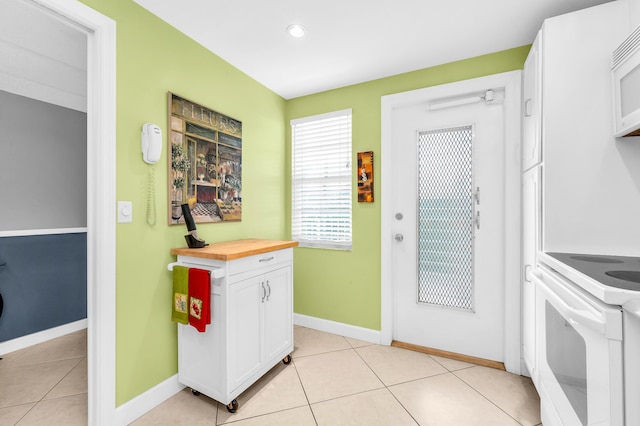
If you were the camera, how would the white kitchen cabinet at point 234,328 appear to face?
facing the viewer and to the right of the viewer

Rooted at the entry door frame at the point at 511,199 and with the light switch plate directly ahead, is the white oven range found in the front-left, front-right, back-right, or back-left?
front-left

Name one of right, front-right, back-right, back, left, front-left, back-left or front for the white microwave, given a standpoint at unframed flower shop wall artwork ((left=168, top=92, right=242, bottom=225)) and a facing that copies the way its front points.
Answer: front

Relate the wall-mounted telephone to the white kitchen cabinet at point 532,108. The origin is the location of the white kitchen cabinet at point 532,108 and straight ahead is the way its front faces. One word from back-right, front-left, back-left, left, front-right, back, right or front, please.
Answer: front-left

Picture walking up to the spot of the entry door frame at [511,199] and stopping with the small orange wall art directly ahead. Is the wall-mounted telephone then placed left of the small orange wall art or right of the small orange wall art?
left

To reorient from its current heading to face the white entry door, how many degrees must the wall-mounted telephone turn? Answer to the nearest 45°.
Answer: approximately 45° to its left

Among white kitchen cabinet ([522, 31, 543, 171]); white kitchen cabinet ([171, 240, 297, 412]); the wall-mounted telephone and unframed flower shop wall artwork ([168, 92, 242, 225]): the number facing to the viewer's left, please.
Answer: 1

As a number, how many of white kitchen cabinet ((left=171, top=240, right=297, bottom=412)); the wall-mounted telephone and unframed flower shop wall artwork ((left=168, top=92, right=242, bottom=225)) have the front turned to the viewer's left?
0

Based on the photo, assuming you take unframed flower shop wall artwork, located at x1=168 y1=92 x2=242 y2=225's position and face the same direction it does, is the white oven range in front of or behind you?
in front

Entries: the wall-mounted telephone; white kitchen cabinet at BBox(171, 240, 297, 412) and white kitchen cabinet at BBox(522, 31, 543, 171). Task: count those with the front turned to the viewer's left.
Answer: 1

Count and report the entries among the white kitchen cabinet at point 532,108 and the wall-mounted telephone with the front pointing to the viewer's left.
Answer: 1

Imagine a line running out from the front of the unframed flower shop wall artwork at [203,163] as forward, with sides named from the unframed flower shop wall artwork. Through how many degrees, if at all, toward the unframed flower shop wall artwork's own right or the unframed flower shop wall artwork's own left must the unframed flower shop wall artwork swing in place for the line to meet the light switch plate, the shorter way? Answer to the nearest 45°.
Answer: approximately 90° to the unframed flower shop wall artwork's own right
